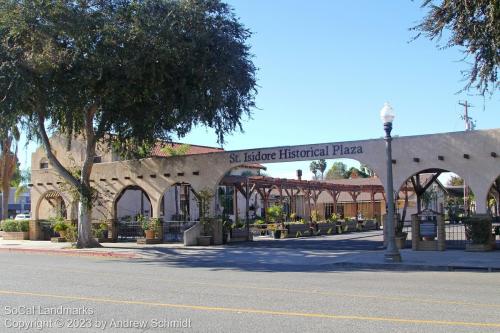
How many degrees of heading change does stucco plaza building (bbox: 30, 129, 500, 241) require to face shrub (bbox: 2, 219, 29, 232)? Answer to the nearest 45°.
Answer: approximately 90° to its right

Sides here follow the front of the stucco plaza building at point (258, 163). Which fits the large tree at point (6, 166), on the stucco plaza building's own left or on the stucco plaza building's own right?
on the stucco plaza building's own right

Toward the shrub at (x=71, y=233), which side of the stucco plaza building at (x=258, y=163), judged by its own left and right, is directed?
right

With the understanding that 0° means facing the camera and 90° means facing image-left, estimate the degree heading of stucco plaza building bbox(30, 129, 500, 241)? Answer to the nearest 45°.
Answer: approximately 45°

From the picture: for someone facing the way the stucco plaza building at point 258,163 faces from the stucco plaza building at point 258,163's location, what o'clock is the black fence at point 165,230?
The black fence is roughly at 3 o'clock from the stucco plaza building.
